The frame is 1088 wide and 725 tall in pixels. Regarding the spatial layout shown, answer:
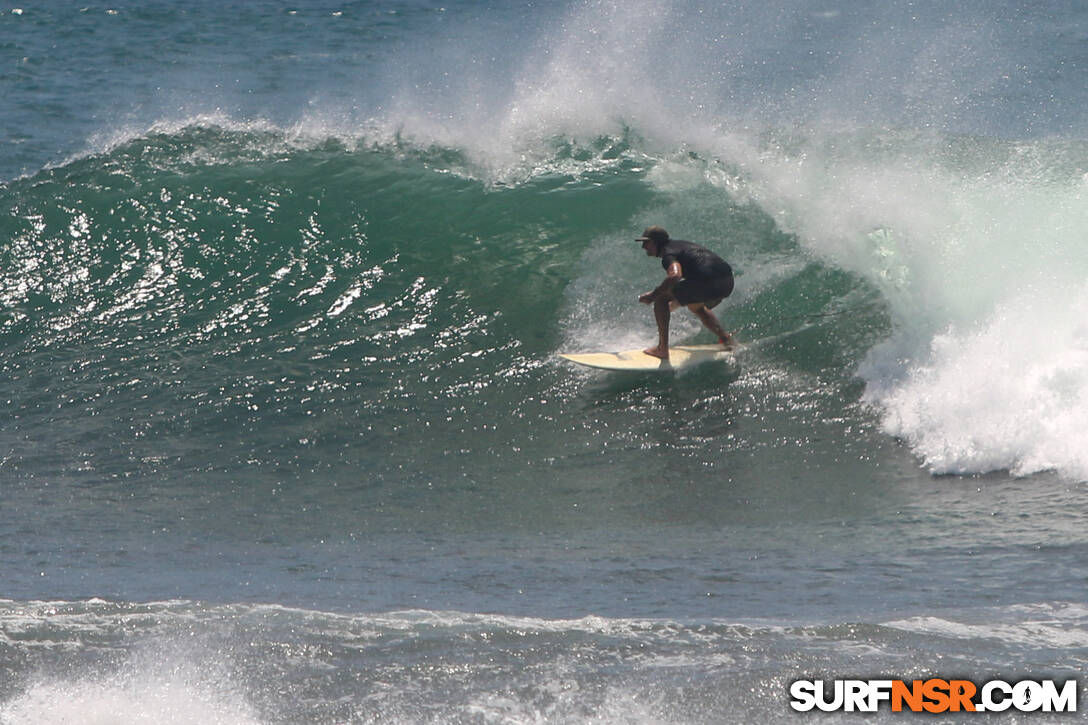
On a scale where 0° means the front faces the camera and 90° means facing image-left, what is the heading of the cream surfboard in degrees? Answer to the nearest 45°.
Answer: approximately 90°

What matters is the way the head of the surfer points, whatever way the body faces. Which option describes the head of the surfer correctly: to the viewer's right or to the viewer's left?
to the viewer's left

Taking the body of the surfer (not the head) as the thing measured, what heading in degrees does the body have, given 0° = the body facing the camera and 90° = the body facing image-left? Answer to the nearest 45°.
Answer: approximately 90°
